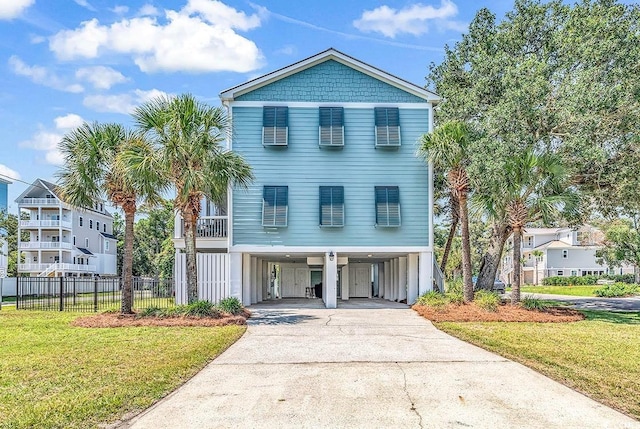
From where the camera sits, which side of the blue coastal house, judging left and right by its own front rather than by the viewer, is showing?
front

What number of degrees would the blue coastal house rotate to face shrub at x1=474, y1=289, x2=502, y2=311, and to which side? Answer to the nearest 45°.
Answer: approximately 45° to its left

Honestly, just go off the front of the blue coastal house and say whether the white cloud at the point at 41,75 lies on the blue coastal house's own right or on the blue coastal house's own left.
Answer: on the blue coastal house's own right

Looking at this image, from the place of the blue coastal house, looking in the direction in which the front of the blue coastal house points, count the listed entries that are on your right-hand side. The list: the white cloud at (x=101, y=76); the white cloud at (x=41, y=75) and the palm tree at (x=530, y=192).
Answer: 2

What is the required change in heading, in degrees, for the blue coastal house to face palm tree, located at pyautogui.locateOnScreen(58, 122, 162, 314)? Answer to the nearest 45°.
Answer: approximately 45° to its right

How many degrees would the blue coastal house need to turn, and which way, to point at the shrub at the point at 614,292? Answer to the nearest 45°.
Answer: approximately 135° to its left

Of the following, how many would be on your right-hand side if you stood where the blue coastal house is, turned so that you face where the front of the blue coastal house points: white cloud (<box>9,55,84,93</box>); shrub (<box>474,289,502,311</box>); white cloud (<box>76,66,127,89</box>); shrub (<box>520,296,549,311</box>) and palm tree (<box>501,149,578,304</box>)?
2

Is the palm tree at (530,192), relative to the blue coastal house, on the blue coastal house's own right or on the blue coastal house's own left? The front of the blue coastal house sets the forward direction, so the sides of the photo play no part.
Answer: on the blue coastal house's own left
